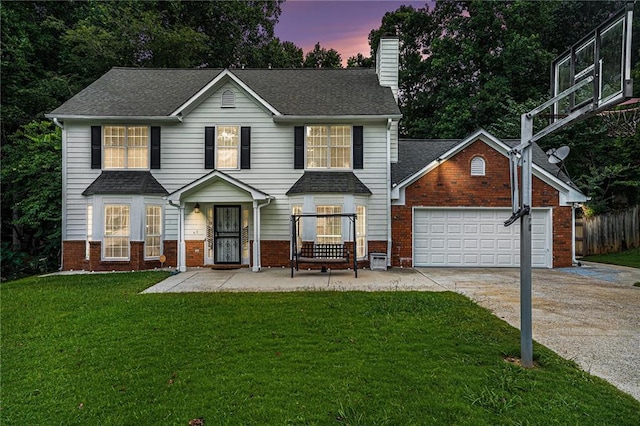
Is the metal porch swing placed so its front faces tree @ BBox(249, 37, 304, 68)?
no

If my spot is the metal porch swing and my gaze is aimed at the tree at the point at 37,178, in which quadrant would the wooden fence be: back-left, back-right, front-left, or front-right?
back-right

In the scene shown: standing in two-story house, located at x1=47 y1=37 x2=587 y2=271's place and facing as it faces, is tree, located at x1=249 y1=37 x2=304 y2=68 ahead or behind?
behind

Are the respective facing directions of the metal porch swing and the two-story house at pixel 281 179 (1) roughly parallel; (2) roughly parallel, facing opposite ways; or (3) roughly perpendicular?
roughly parallel

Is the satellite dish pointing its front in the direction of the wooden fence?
no

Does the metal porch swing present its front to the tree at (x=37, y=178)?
no

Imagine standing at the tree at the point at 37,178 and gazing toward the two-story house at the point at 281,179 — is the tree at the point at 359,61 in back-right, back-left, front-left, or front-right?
front-left

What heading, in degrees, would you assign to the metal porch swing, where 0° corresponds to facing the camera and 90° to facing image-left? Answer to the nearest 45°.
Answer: approximately 0°

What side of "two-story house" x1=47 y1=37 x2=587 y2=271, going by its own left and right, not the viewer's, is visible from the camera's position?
front
